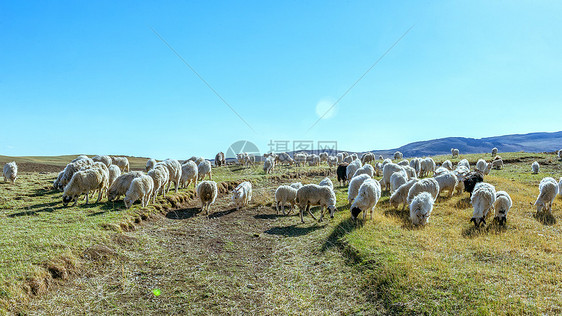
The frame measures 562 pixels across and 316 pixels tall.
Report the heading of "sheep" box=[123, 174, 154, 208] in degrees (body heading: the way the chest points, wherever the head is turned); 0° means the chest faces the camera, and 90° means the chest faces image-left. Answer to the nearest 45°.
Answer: approximately 45°
